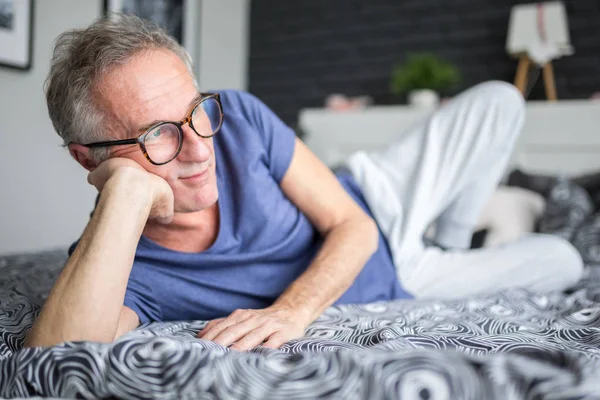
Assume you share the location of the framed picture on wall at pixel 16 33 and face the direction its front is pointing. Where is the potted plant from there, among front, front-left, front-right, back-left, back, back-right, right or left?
front-left

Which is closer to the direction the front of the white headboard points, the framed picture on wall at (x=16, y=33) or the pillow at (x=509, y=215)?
the pillow

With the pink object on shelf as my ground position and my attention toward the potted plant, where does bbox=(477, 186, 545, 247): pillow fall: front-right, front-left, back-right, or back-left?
front-right

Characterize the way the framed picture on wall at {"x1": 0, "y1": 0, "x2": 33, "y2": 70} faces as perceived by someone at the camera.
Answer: facing the viewer and to the right of the viewer

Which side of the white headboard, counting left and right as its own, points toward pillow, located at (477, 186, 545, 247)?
front

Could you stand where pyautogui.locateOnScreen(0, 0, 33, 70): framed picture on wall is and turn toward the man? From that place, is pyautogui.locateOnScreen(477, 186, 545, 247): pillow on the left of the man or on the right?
left

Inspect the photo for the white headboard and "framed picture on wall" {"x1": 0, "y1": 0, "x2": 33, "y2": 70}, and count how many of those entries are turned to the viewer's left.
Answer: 0

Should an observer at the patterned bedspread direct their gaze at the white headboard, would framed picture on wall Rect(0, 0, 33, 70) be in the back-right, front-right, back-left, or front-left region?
front-left

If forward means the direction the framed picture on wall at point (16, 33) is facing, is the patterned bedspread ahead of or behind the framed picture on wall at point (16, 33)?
ahead

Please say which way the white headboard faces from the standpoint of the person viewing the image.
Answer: facing the viewer

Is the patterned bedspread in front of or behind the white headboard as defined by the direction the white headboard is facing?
in front

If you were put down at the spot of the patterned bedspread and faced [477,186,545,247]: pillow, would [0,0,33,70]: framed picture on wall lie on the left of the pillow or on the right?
left
